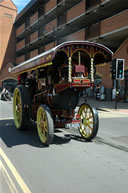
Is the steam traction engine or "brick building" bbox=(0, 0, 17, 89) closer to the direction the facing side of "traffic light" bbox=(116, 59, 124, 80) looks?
the steam traction engine

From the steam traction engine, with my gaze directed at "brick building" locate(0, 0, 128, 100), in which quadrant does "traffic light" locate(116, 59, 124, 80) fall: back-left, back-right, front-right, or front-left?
front-right

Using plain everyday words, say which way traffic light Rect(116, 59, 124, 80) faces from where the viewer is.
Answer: facing the viewer

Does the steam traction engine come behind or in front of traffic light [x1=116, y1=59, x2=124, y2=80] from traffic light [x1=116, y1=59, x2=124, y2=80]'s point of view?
in front

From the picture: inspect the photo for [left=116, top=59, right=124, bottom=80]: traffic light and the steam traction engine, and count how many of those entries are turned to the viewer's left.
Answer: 0
